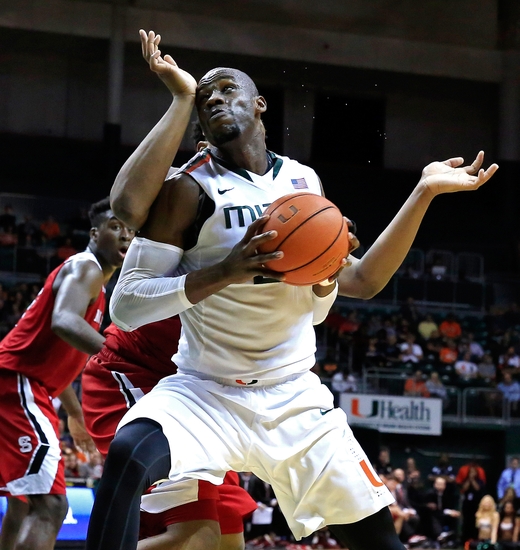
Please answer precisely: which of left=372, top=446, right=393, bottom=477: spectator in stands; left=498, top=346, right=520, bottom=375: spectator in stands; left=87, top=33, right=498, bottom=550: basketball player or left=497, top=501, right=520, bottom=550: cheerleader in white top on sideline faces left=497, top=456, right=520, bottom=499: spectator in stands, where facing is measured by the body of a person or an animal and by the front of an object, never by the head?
left=498, top=346, right=520, bottom=375: spectator in stands

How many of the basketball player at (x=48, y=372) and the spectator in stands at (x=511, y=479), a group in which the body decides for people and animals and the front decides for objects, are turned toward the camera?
1

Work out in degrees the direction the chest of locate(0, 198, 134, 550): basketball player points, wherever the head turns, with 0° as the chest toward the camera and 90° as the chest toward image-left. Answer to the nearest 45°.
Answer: approximately 270°

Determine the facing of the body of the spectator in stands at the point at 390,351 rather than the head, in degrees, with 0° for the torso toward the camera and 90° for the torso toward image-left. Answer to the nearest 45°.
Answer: approximately 0°

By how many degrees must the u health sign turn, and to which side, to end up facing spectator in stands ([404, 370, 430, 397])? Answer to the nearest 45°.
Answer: approximately 135° to its left

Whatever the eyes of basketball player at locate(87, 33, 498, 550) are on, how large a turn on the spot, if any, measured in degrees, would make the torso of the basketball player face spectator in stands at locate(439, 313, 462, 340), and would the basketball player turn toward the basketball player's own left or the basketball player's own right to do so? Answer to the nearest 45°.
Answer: approximately 180°

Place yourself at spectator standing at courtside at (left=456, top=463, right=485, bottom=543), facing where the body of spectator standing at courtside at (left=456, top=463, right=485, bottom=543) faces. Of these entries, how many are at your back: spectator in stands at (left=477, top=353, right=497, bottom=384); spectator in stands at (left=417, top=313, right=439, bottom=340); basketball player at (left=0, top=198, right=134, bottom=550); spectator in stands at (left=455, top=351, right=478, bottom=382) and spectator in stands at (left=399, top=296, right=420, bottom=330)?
4

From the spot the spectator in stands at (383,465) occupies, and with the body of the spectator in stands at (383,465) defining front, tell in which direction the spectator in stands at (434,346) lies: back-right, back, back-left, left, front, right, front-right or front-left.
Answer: back

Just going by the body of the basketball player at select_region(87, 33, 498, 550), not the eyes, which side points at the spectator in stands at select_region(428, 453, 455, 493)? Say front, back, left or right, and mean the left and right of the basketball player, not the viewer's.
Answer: back
